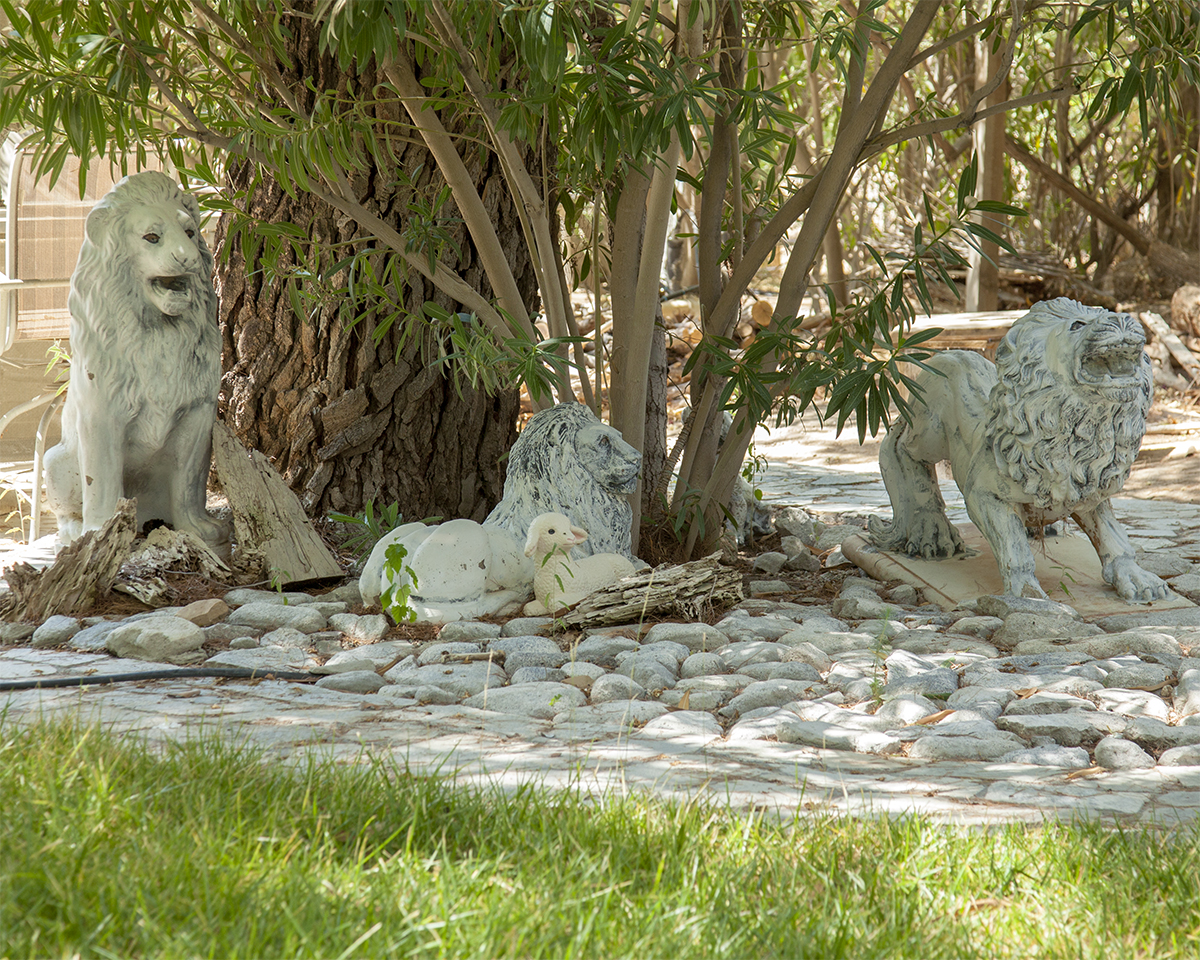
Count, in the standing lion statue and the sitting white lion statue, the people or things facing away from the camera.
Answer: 0

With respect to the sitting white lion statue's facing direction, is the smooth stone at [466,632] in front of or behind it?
in front

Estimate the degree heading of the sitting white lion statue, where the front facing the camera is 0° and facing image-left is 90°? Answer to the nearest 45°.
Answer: approximately 315°

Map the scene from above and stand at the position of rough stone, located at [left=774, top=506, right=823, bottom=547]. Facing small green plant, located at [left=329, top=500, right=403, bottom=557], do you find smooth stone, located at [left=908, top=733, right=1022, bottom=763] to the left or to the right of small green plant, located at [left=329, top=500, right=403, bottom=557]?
left

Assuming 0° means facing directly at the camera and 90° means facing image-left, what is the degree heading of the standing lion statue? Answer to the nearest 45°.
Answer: approximately 315°

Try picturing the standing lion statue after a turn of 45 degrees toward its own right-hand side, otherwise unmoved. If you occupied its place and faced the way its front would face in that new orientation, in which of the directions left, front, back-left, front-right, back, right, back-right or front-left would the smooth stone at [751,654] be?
front-right

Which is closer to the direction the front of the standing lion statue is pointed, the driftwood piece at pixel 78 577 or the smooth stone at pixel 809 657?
the smooth stone

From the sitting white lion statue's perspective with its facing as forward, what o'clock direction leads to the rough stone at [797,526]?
The rough stone is roughly at 10 o'clock from the sitting white lion statue.

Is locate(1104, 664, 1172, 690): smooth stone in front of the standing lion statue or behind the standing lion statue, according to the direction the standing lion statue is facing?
in front
